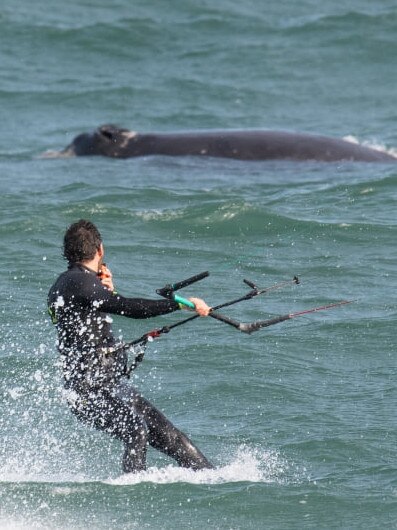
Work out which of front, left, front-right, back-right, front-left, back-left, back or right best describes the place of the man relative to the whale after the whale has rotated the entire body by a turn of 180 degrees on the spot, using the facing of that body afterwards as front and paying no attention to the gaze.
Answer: right

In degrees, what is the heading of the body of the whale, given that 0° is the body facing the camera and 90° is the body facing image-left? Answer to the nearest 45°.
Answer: approximately 90°
